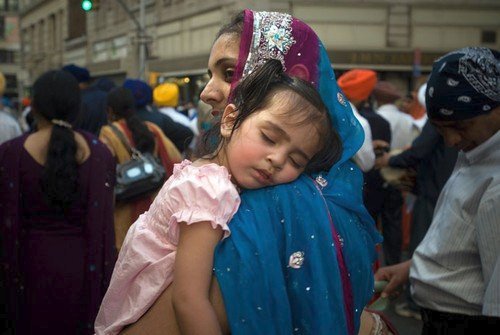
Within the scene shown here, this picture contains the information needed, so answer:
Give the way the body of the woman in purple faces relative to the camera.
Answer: away from the camera

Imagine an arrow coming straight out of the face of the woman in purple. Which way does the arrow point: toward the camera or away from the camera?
away from the camera

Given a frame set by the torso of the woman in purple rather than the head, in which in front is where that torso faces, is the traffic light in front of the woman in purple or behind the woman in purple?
in front

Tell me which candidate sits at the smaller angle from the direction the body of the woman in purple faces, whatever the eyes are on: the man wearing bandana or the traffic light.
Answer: the traffic light

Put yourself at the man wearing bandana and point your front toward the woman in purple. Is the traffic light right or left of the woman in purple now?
right

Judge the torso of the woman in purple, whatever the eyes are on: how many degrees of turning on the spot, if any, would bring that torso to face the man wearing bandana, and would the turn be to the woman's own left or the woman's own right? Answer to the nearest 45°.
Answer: approximately 135° to the woman's own right
